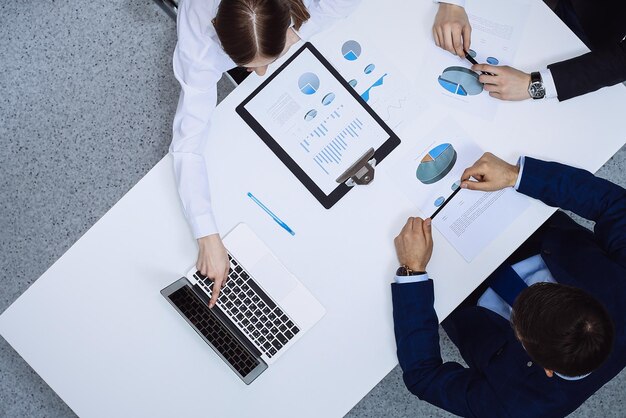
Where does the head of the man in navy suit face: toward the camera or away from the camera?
away from the camera

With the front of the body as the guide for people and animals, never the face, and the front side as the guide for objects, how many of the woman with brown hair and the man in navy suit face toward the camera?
1

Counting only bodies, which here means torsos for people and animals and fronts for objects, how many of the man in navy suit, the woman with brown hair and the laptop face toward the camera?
1

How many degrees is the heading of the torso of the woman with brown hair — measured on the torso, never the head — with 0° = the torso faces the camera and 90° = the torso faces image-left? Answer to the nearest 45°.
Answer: approximately 0°

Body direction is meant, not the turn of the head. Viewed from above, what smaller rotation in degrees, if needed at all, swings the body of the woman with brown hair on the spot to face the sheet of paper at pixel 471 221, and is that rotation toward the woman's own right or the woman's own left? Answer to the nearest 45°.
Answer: approximately 90° to the woman's own left

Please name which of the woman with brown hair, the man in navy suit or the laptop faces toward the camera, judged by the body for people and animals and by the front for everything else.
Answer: the woman with brown hair

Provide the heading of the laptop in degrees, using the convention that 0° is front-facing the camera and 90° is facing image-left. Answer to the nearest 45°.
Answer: approximately 225°

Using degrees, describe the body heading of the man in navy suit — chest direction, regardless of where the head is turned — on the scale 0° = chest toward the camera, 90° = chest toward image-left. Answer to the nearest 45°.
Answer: approximately 135°
